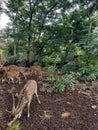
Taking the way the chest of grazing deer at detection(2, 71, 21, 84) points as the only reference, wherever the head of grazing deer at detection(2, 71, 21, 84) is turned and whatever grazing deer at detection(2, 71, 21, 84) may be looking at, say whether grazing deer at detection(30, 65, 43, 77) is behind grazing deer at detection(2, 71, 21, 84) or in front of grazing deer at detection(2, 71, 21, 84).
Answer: behind

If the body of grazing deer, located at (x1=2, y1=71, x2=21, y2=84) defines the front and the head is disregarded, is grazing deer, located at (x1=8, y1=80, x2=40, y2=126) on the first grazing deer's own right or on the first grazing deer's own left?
on the first grazing deer's own left

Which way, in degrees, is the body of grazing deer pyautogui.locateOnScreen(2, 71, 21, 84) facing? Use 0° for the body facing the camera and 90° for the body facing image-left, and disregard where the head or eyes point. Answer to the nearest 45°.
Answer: approximately 90°

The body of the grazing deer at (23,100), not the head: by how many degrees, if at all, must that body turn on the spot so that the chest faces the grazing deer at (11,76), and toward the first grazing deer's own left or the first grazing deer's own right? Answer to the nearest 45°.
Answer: approximately 135° to the first grazing deer's own right

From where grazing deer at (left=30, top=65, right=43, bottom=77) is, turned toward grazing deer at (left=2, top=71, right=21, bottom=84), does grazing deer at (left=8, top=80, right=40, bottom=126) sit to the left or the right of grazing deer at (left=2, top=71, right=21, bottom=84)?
left

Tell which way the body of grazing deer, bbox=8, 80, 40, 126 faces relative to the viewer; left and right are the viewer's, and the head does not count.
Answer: facing the viewer and to the left of the viewer

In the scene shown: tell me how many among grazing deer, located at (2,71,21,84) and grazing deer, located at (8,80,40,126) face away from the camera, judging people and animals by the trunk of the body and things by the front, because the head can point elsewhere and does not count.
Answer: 0
